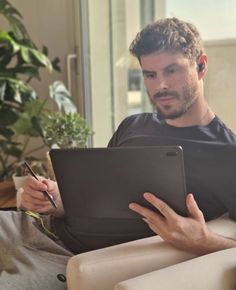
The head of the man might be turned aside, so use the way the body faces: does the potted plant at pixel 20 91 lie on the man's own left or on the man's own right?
on the man's own right

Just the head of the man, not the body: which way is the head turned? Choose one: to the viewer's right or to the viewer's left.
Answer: to the viewer's left

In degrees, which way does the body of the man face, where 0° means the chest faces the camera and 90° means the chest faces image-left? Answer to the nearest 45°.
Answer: approximately 45°
